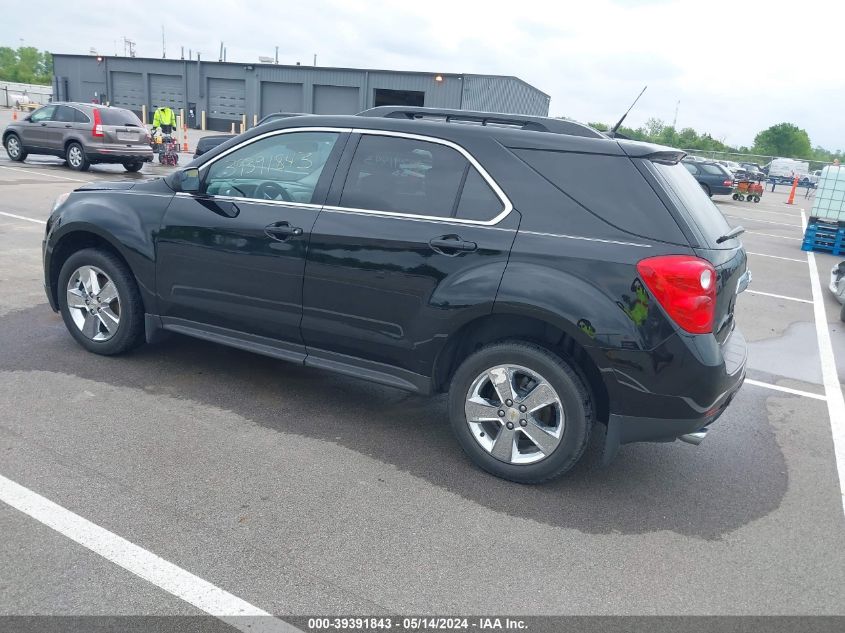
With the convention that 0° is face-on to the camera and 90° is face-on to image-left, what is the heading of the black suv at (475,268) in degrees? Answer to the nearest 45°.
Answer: approximately 135°
